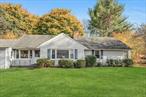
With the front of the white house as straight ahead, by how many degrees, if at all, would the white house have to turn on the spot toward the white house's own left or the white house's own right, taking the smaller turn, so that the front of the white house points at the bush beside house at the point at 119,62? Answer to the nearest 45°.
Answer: approximately 90° to the white house's own left

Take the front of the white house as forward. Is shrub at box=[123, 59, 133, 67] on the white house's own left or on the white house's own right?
on the white house's own left

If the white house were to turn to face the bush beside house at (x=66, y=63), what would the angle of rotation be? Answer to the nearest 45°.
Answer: approximately 45° to its left

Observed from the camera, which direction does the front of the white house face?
facing the viewer
